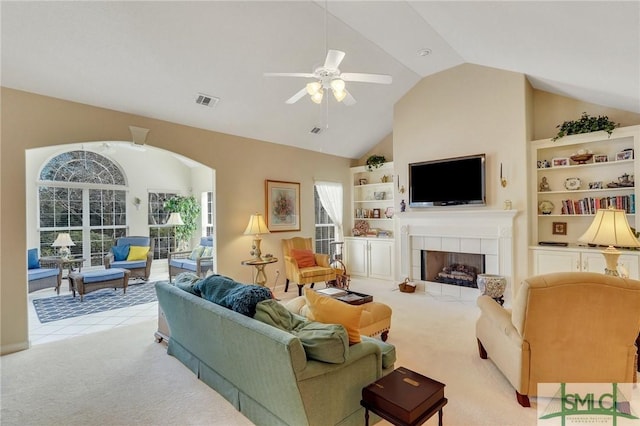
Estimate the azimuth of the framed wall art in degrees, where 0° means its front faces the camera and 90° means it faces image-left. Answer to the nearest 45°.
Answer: approximately 315°

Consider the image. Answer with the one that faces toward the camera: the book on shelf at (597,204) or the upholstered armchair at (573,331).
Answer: the book on shelf

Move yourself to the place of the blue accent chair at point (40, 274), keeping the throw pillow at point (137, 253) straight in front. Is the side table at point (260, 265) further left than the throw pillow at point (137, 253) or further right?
right

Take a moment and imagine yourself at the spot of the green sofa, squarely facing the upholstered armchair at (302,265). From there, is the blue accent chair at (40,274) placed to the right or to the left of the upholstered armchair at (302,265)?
left

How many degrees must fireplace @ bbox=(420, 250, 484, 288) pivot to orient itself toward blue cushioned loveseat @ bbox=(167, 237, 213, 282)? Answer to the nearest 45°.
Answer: approximately 45° to its right

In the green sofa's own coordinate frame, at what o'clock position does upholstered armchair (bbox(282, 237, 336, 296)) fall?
The upholstered armchair is roughly at 11 o'clock from the green sofa.

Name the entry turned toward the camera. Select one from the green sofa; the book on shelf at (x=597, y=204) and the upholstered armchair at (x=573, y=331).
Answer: the book on shelf

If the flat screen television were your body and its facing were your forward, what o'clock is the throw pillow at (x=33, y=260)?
The throw pillow is roughly at 1 o'clock from the flat screen television.

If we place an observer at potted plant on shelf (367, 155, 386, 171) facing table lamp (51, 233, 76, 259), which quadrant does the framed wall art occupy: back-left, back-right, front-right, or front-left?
front-left

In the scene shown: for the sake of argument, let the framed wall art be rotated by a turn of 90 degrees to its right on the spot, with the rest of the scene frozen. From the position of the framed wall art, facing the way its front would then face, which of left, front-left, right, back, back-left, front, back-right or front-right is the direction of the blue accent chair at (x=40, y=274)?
front-right

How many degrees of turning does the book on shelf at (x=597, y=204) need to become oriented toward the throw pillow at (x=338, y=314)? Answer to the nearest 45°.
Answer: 0° — it already faces it

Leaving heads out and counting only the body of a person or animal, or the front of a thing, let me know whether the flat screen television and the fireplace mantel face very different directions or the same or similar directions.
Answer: same or similar directions

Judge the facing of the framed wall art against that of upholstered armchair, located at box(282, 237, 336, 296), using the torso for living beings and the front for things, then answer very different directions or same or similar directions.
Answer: same or similar directions

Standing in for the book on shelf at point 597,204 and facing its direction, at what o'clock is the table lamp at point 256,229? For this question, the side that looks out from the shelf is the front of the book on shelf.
The table lamp is roughly at 2 o'clock from the book on shelf.

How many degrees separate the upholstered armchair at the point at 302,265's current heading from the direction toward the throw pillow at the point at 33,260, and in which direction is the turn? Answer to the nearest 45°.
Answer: approximately 135° to its right

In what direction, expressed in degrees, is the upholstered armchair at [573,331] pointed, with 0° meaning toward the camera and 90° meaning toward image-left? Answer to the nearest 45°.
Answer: approximately 135°

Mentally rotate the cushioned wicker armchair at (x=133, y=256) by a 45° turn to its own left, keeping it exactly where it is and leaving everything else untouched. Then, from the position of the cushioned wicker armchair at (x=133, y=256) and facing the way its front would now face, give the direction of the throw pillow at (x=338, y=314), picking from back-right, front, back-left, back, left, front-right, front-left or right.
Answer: front

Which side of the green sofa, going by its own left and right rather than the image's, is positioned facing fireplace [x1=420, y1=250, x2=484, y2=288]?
front

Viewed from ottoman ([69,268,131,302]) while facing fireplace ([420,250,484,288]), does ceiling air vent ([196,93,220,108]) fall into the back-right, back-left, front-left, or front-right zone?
front-right

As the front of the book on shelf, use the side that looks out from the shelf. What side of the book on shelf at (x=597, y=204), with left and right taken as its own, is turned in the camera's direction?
front

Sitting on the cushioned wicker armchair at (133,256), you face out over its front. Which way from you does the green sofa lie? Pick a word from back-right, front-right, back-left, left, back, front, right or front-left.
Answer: front-left
